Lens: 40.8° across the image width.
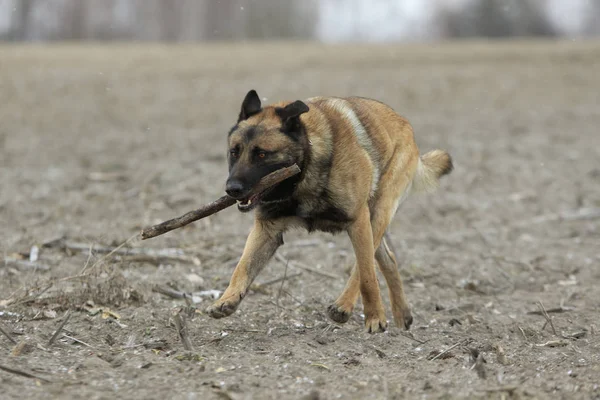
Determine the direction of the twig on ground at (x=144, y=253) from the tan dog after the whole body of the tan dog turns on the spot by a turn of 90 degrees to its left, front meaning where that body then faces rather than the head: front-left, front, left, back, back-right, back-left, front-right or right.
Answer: back

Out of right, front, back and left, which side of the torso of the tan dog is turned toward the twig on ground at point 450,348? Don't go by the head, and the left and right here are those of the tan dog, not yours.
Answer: left

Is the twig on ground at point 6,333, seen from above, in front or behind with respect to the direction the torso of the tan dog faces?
in front

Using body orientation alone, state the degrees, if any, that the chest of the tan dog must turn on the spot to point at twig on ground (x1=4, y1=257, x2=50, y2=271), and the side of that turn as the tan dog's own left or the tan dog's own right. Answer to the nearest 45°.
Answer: approximately 90° to the tan dog's own right

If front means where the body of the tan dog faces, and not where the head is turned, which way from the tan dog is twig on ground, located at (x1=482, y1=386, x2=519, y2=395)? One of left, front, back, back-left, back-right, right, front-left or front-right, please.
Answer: left

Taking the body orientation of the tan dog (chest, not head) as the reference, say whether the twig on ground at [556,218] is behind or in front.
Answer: behind

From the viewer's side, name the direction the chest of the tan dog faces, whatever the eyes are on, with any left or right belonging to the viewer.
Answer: facing the viewer and to the left of the viewer

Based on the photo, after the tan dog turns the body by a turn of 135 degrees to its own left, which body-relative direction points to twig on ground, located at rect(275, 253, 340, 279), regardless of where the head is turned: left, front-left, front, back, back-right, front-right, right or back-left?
left
